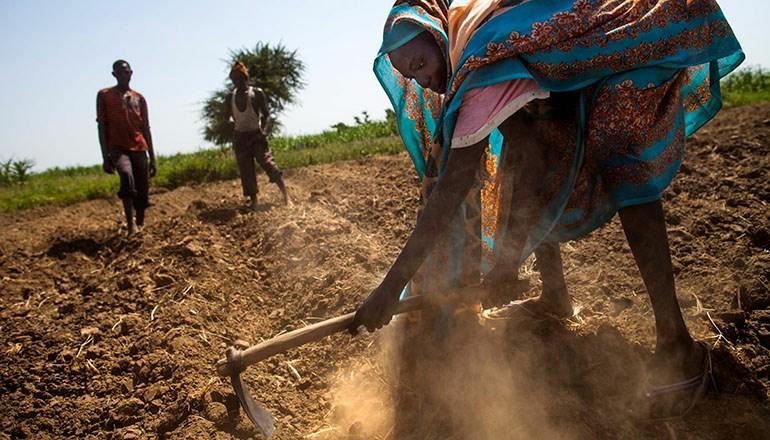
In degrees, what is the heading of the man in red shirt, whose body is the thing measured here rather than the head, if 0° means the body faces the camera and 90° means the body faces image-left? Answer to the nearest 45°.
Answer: approximately 0°

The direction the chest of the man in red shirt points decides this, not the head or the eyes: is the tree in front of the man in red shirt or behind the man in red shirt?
behind
